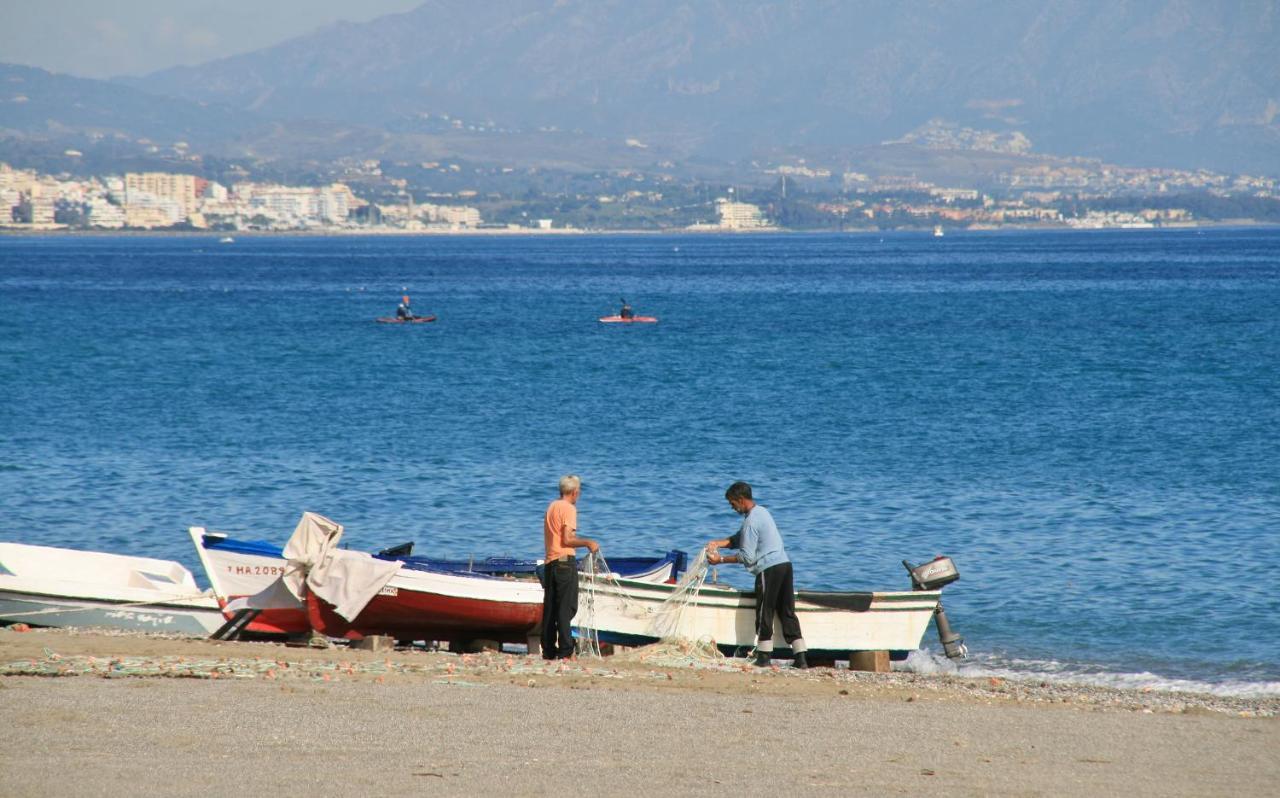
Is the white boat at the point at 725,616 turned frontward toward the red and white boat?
yes

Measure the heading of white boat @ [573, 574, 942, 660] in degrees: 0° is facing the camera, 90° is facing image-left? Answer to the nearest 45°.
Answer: approximately 90°

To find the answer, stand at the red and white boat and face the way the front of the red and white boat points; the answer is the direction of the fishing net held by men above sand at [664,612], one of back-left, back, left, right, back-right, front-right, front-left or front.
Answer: back

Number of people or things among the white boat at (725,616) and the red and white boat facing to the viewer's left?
2

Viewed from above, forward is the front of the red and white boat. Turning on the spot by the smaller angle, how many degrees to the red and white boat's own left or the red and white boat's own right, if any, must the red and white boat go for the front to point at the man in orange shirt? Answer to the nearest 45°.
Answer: approximately 135° to the red and white boat's own left

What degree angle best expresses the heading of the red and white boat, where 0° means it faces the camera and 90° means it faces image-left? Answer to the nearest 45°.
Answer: approximately 90°

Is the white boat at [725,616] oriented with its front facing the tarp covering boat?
yes

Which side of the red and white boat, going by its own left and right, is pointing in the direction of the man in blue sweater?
back
